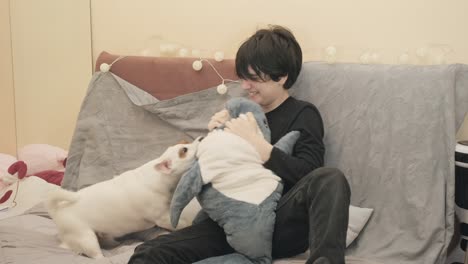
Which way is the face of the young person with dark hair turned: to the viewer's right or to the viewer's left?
to the viewer's left

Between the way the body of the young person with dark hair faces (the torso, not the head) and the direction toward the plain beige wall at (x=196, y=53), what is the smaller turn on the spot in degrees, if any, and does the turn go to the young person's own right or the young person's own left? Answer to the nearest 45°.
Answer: approximately 135° to the young person's own right

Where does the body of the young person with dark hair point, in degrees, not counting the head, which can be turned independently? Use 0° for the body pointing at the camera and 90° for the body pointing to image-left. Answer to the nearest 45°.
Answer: approximately 45°
